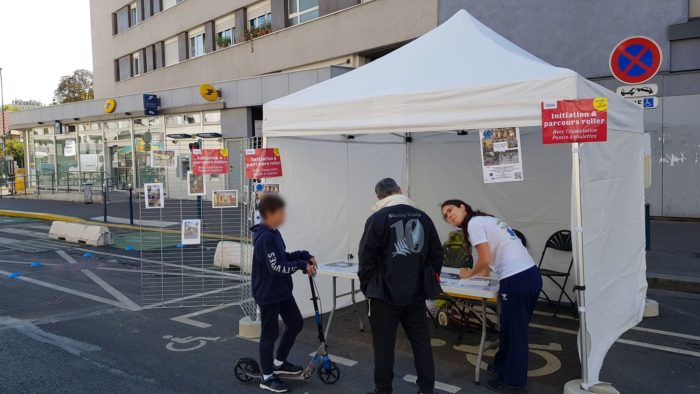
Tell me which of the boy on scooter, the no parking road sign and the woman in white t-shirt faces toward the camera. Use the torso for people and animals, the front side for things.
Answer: the no parking road sign

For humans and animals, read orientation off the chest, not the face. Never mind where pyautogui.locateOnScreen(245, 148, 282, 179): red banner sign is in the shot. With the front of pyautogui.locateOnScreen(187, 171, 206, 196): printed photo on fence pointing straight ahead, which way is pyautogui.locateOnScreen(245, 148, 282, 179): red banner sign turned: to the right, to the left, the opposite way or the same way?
the same way

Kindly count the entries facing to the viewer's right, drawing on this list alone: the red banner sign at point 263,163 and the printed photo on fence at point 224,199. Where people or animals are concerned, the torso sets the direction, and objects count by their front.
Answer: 0

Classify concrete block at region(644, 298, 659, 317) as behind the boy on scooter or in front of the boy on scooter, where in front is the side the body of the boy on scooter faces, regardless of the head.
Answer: in front

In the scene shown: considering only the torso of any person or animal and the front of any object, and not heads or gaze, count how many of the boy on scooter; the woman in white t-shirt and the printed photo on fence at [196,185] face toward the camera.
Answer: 1

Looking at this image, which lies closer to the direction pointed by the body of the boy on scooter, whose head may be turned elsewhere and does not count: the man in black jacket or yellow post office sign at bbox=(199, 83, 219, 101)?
the man in black jacket

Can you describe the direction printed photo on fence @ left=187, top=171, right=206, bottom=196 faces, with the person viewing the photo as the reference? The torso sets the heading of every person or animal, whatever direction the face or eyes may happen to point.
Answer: facing the viewer

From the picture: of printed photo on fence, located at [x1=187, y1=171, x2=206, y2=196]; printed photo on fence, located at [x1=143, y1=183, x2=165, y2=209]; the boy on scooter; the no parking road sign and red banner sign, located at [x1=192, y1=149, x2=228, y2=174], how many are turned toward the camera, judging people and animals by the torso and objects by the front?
4

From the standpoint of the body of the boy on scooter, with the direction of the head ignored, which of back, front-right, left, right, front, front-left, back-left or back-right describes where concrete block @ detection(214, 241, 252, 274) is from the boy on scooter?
left

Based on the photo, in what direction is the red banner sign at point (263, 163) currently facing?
toward the camera

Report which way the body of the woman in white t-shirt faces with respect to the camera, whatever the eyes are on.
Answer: to the viewer's left

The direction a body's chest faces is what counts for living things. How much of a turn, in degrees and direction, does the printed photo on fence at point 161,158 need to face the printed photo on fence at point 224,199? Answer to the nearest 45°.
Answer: approximately 45° to its left

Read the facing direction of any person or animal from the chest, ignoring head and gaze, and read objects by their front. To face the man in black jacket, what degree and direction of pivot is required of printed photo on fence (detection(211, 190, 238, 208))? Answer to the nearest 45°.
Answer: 0° — it already faces them

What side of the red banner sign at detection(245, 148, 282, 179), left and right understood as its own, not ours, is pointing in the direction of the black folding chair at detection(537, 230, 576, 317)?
left

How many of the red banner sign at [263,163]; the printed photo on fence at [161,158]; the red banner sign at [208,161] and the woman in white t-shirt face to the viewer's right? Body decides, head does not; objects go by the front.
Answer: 0

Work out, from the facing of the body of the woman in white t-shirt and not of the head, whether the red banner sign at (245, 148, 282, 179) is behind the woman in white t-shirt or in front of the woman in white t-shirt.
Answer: in front

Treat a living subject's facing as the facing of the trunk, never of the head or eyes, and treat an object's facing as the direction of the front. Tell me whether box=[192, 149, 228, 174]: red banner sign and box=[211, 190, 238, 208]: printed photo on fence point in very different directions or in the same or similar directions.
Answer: same or similar directions

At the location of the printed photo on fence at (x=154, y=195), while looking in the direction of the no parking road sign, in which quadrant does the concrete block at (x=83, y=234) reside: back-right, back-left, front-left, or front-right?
back-left
